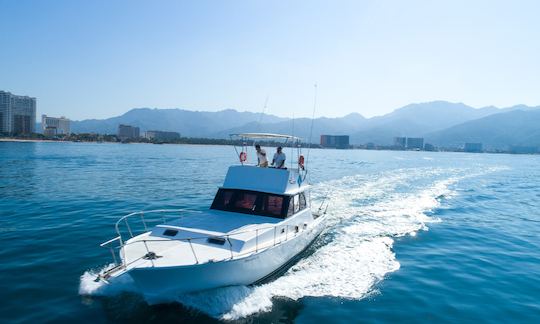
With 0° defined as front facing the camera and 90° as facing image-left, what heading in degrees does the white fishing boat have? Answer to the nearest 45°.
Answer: approximately 45°
